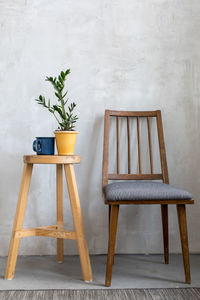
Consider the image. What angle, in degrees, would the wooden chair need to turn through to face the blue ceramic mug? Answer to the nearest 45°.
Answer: approximately 90° to its right

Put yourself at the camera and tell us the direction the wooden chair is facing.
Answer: facing the viewer
